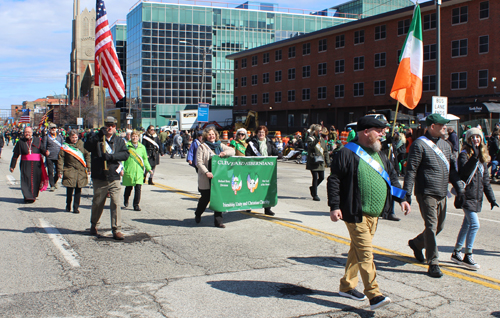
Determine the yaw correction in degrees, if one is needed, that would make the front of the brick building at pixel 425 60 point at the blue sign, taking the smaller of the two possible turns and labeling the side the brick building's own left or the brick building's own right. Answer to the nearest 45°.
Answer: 0° — it already faces it

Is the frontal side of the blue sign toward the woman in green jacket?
yes

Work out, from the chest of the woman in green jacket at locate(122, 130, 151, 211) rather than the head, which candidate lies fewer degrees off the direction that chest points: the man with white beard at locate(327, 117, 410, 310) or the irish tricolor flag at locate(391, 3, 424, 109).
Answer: the man with white beard

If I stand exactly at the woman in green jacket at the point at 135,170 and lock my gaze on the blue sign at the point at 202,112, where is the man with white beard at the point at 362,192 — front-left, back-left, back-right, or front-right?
back-right

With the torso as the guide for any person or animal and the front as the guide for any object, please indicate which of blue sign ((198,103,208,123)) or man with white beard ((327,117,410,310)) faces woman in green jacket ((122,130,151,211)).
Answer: the blue sign

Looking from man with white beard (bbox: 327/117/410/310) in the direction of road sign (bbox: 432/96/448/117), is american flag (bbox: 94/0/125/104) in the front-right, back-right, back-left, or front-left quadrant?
front-left

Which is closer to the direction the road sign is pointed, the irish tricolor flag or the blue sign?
the irish tricolor flag

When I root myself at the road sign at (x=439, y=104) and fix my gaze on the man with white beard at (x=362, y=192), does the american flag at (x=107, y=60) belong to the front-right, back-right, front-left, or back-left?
front-right

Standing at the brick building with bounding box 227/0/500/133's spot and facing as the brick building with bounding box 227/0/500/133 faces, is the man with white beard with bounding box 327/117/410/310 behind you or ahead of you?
ahead

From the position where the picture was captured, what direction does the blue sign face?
facing the viewer

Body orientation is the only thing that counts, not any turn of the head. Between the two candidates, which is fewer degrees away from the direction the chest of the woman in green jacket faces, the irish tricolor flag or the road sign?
the irish tricolor flag

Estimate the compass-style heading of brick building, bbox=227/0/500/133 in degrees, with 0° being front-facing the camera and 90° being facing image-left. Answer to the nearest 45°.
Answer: approximately 45°

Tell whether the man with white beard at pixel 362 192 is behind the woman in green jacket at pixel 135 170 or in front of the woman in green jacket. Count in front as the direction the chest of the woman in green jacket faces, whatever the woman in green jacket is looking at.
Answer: in front

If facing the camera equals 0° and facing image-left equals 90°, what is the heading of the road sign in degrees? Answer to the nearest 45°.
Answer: approximately 0°
